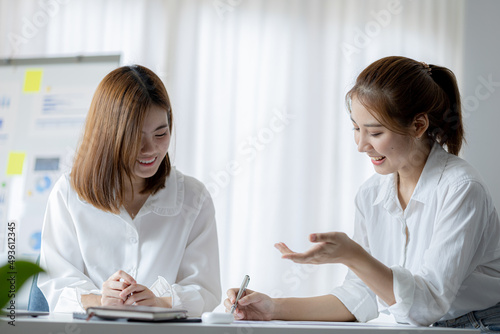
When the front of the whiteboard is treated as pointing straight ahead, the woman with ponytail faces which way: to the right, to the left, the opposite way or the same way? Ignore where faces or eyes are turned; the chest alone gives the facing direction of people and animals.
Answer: to the right

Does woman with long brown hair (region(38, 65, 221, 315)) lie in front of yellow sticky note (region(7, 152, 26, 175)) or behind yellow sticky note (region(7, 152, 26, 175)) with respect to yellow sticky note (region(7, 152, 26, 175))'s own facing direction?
in front

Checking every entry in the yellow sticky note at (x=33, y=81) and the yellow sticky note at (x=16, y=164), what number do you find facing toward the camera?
2

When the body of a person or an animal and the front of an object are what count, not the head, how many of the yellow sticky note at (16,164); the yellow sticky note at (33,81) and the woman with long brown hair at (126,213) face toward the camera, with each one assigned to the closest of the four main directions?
3

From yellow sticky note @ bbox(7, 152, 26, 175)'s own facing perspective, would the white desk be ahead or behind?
ahead

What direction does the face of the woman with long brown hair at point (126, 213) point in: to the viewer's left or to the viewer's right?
to the viewer's right

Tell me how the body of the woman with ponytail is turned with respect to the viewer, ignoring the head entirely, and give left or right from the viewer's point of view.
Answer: facing the viewer and to the left of the viewer
